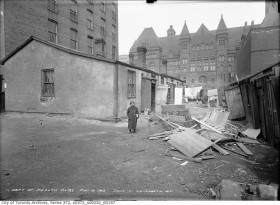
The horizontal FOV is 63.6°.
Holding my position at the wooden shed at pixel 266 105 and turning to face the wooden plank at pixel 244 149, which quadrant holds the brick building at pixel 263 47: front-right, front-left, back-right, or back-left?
back-right

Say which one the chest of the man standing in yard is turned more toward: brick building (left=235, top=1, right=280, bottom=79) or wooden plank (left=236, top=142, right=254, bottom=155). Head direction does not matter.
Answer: the wooden plank

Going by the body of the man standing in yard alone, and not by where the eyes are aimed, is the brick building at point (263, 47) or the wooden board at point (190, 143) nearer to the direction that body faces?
the wooden board

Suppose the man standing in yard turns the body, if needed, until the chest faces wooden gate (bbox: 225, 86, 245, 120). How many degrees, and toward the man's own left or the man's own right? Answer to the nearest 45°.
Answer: approximately 135° to the man's own left

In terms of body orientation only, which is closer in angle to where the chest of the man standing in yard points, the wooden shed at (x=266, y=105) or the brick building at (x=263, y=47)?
the wooden shed

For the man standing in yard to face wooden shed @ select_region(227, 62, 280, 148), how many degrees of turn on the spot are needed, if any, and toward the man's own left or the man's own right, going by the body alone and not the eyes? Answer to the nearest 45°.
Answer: approximately 90° to the man's own left

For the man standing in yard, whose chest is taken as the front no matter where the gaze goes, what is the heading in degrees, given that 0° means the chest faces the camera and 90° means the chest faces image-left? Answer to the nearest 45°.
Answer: approximately 0°

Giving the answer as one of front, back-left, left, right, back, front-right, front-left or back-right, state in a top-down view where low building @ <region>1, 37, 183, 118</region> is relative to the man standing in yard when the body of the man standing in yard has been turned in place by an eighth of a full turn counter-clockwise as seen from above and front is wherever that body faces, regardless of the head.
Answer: back

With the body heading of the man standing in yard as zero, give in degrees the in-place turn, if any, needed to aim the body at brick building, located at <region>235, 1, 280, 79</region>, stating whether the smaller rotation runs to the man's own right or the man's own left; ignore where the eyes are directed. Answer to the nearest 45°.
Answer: approximately 135° to the man's own left

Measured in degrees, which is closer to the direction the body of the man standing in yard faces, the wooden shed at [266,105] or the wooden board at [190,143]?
the wooden board

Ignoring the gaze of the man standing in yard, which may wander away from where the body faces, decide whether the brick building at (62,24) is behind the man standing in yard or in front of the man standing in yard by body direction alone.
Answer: behind

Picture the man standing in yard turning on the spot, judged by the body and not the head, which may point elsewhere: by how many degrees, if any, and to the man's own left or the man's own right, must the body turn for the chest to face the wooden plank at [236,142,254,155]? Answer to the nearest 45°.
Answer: approximately 45° to the man's own left

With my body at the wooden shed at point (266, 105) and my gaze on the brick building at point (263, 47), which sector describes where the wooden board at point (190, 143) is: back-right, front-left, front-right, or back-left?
back-left
